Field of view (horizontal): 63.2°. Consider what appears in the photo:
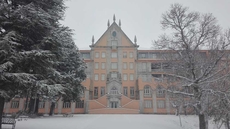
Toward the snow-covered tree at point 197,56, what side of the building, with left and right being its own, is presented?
front

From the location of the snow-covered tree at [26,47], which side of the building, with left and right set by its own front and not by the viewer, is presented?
front

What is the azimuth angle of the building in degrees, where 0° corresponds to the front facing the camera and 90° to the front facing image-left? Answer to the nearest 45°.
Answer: approximately 0°
